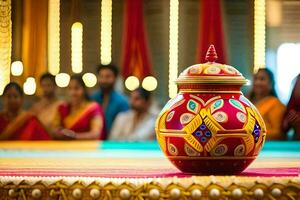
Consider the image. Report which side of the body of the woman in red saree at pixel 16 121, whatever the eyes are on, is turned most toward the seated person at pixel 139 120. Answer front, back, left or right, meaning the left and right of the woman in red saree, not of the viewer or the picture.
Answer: left

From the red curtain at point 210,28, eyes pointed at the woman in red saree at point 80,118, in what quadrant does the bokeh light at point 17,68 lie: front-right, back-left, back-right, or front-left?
front-right

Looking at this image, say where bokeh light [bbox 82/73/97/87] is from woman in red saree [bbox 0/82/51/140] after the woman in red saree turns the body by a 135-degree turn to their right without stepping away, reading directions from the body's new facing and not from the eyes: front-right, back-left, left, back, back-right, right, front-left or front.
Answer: right

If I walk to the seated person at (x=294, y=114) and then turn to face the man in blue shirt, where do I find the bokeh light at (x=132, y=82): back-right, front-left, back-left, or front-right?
front-right

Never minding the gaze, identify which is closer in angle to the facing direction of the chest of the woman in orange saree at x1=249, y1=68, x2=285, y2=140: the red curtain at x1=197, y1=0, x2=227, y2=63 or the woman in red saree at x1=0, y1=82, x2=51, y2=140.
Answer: the woman in red saree

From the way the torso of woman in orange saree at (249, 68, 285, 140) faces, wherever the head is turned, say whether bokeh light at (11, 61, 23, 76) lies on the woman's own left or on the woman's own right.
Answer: on the woman's own right

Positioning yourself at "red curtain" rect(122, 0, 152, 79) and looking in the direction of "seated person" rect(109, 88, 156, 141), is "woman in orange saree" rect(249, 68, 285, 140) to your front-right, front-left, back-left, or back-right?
front-left

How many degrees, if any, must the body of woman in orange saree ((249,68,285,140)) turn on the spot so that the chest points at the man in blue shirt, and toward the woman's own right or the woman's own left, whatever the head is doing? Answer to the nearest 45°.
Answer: approximately 90° to the woman's own right

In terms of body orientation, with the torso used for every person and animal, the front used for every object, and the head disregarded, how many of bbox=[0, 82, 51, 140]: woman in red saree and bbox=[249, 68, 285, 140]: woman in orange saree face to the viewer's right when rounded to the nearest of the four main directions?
0

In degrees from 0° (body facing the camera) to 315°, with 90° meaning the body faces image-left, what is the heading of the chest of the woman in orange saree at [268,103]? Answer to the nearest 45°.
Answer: approximately 45°

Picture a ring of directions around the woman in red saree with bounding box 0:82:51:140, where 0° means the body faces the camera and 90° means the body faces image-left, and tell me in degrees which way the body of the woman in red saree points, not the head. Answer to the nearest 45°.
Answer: approximately 0°
